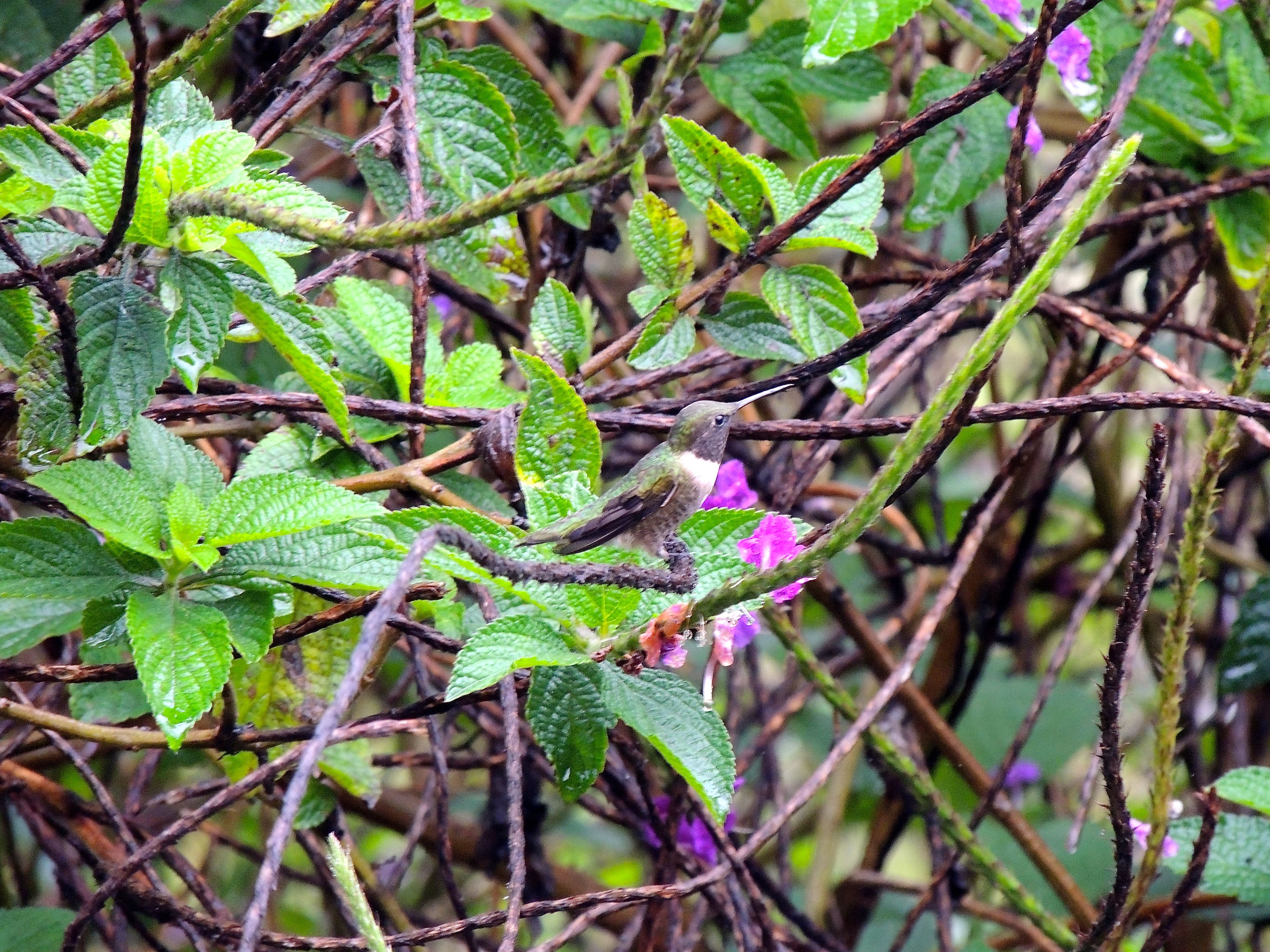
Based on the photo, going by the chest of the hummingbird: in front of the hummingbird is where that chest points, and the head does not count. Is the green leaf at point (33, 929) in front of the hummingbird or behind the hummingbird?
behind

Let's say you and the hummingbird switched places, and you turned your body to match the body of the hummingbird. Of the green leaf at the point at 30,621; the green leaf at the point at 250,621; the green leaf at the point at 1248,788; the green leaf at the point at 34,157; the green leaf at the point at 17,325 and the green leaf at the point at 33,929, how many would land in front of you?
1

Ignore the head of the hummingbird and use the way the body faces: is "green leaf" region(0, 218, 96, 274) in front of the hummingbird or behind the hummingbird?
behind

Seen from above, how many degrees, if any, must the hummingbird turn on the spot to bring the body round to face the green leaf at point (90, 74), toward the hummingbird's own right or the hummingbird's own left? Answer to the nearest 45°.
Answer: approximately 180°

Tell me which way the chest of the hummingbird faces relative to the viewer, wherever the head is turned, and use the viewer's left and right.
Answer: facing to the right of the viewer

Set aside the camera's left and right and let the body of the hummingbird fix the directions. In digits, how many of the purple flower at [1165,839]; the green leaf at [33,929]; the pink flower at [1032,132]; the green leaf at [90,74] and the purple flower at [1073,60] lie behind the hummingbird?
2

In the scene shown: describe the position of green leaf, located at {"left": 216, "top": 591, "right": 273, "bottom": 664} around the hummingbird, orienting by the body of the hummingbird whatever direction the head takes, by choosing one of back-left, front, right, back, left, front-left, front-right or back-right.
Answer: back-right

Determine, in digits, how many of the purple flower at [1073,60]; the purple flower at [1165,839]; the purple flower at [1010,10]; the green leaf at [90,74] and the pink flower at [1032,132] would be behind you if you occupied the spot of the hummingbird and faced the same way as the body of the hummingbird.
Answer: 1
